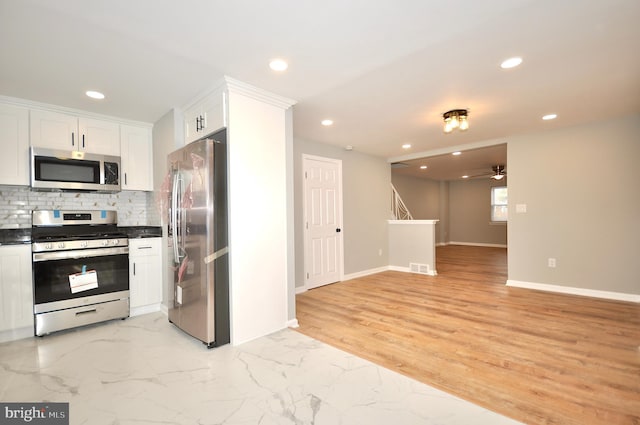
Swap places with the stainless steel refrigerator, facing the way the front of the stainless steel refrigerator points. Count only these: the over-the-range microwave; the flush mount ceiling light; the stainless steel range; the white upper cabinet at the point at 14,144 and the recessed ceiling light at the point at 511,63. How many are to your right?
3

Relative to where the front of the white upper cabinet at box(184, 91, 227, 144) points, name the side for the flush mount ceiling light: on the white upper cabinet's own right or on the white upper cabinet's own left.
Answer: on the white upper cabinet's own left

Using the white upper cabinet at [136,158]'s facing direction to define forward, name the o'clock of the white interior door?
The white interior door is roughly at 9 o'clock from the white upper cabinet.

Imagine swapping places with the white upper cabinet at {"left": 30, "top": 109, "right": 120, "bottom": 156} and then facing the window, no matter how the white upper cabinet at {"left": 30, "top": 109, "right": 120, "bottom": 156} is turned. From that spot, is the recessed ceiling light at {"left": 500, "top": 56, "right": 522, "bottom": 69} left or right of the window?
right

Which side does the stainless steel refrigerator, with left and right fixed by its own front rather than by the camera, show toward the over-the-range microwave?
right

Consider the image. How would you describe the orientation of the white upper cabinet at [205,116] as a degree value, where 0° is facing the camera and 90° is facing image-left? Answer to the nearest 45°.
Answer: approximately 45°

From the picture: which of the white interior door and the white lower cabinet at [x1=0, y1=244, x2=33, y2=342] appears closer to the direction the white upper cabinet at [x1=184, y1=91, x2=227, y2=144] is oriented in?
the white lower cabinet

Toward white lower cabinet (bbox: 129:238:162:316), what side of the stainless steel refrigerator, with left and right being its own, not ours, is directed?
right

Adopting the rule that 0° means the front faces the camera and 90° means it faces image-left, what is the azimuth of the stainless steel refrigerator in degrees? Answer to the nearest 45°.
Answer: approximately 45°

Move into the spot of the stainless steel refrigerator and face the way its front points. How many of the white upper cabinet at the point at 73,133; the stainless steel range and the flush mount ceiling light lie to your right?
2

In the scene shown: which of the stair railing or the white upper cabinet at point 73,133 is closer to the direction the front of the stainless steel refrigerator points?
the white upper cabinet

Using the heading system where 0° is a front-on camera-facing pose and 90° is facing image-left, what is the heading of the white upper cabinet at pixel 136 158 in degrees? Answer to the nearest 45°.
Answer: approximately 0°
